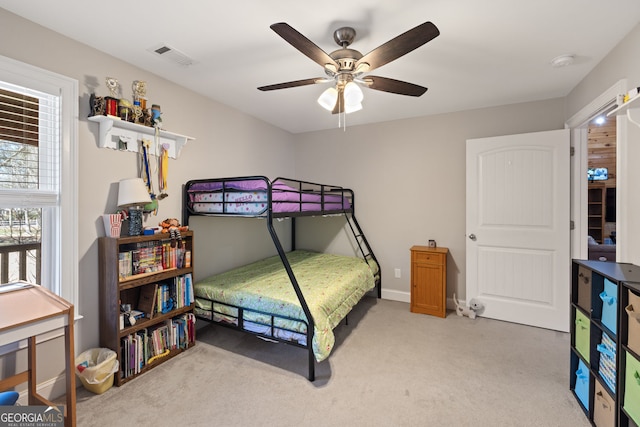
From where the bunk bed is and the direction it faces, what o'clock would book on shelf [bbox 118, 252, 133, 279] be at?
The book on shelf is roughly at 4 o'clock from the bunk bed.

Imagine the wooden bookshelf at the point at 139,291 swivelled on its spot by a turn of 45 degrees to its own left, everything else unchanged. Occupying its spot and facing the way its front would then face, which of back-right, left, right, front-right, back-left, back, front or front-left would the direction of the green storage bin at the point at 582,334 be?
front-right

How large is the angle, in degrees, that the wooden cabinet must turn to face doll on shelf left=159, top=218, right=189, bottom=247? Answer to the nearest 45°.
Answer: approximately 45° to its right

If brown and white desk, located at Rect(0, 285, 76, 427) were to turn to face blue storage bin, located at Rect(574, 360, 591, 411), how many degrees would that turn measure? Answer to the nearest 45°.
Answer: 0° — it already faces it

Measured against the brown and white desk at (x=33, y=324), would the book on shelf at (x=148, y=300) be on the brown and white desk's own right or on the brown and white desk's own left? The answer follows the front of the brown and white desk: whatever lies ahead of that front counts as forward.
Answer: on the brown and white desk's own left

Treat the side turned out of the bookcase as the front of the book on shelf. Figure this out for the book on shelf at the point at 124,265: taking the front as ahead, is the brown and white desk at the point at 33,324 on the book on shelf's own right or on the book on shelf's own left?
on the book on shelf's own right

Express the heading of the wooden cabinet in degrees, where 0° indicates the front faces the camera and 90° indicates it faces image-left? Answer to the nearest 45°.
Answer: approximately 0°

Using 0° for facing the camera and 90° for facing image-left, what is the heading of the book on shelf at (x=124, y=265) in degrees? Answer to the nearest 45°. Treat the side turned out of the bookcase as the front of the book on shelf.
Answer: approximately 315°

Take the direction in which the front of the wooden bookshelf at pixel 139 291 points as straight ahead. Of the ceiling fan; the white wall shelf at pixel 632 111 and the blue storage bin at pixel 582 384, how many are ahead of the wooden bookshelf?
3

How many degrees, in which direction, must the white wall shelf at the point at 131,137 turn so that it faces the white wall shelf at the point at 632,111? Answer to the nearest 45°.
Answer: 0° — it already faces it

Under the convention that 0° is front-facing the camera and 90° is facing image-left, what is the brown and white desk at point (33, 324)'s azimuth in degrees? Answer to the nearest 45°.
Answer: approximately 315°
